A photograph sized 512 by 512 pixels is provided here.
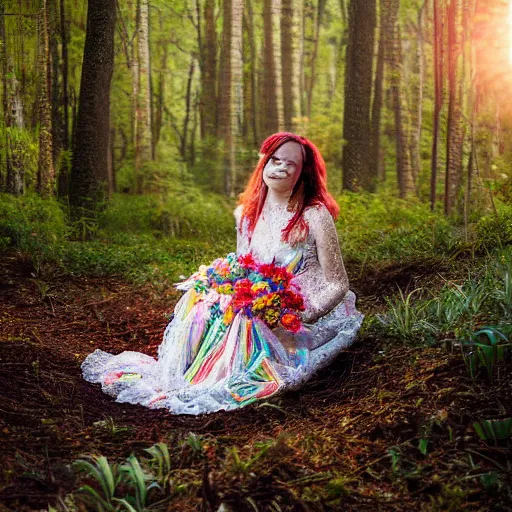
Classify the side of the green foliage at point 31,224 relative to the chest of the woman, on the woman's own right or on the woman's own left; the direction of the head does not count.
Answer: on the woman's own right

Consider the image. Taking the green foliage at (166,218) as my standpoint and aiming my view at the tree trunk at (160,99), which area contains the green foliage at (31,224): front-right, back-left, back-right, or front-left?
back-left

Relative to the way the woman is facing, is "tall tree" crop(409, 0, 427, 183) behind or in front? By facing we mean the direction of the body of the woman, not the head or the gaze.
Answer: behind

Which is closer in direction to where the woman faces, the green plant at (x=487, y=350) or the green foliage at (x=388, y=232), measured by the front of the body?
the green plant

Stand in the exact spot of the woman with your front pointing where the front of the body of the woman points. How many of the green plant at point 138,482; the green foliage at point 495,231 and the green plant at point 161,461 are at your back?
1

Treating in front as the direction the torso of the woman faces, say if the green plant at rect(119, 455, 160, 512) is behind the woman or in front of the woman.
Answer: in front

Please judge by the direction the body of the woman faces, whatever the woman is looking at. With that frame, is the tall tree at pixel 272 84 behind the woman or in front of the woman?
behind

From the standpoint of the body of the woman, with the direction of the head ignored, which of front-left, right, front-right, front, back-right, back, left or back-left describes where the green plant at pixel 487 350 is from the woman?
left

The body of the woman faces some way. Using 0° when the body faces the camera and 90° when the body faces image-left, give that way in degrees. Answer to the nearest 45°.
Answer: approximately 45°

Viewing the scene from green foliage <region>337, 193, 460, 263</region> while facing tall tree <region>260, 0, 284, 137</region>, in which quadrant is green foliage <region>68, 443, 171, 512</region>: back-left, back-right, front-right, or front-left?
back-left

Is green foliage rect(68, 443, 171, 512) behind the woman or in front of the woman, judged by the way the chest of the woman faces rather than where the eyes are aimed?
in front

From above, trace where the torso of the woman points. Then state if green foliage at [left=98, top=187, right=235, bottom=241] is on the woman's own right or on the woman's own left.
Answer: on the woman's own right

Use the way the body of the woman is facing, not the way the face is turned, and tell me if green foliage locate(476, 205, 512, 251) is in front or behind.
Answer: behind
